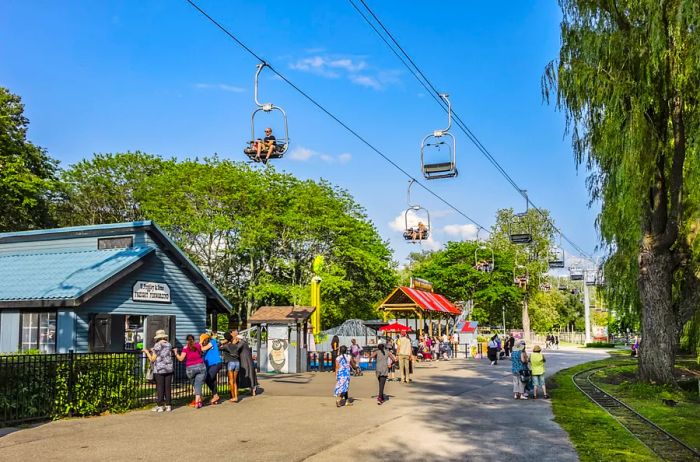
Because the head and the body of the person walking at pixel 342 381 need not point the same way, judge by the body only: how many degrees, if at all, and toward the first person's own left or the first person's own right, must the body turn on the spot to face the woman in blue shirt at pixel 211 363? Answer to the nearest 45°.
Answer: approximately 90° to the first person's own left

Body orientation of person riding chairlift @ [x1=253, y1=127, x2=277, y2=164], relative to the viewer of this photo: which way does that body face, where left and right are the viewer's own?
facing the viewer and to the left of the viewer

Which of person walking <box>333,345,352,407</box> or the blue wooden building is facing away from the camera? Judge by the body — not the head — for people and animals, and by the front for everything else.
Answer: the person walking

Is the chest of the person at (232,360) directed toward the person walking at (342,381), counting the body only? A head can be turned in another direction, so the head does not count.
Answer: no

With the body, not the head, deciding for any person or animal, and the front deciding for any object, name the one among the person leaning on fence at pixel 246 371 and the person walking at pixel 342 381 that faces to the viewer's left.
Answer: the person leaning on fence at pixel 246 371

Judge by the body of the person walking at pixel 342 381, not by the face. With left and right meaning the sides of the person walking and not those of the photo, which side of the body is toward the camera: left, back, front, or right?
back

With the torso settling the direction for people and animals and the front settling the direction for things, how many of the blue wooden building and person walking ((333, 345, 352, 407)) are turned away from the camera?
1

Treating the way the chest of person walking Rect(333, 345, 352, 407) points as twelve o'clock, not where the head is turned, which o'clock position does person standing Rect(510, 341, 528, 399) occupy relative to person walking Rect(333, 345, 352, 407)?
person standing Rect(510, 341, 528, 399) is roughly at 2 o'clock from person walking Rect(333, 345, 352, 407).

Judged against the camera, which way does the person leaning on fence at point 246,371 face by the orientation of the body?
to the viewer's left

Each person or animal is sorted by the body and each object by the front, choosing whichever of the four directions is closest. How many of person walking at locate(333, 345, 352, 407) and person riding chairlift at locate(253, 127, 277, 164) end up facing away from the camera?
1

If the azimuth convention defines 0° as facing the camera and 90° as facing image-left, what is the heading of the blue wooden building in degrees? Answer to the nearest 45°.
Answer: approximately 315°

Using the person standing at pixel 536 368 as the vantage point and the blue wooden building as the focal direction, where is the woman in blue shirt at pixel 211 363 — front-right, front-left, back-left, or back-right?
front-left

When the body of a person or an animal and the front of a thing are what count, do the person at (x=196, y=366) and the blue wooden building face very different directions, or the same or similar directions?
very different directions

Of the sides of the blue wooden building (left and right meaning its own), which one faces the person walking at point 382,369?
front
